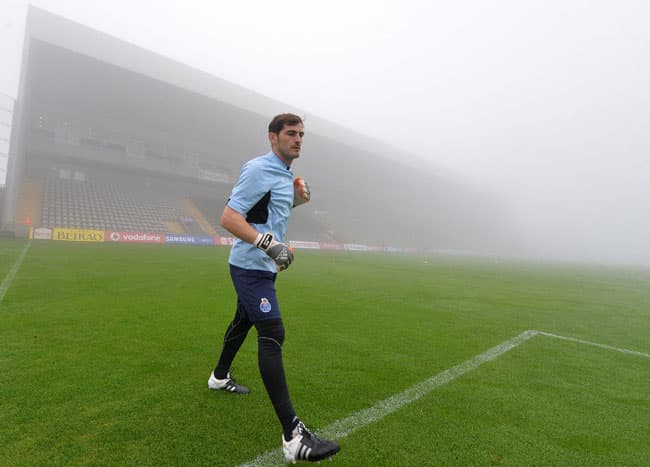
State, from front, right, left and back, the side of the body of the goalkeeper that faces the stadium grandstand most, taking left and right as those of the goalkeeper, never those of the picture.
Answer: left

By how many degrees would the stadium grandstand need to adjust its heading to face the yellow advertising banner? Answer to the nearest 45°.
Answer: approximately 45° to its right

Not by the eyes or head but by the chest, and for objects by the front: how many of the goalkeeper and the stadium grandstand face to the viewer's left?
0

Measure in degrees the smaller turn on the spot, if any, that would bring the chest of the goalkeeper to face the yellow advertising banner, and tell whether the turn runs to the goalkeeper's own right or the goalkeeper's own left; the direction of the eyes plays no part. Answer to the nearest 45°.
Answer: approximately 180°

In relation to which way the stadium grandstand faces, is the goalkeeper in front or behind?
in front

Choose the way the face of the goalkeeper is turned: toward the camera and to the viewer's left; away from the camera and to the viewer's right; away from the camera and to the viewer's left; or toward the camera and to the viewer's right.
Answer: toward the camera and to the viewer's right

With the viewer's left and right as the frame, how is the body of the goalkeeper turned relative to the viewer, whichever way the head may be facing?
facing the viewer and to the right of the viewer
